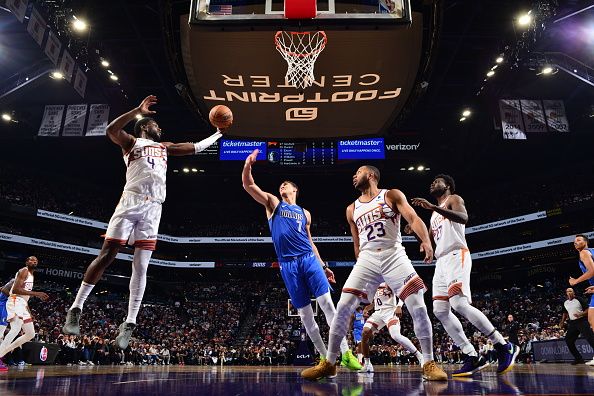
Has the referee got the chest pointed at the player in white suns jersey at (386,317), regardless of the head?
yes

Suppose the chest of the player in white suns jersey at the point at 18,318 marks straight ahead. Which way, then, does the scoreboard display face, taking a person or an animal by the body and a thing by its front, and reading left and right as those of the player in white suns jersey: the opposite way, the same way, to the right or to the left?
to the right

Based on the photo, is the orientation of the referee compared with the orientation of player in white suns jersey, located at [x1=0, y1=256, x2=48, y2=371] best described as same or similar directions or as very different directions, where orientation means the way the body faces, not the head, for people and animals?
very different directions

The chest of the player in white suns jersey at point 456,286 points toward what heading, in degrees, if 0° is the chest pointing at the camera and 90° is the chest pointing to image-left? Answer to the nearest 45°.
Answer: approximately 45°

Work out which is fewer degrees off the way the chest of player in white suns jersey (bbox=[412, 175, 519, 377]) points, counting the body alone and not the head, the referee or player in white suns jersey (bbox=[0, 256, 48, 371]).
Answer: the player in white suns jersey

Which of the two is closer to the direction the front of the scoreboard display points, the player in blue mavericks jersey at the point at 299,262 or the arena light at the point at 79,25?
the player in blue mavericks jersey

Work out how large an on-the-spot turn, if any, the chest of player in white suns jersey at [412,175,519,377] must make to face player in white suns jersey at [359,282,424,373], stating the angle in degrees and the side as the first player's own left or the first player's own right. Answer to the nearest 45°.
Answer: approximately 90° to the first player's own right

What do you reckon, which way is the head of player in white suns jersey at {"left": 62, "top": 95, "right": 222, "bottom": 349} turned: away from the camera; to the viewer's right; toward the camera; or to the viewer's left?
to the viewer's right

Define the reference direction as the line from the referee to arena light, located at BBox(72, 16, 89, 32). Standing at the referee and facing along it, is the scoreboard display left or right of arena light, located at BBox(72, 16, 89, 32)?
right

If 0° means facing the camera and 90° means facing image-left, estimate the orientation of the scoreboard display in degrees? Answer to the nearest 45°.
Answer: approximately 0°

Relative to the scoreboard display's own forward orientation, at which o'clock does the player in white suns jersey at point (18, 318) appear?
The player in white suns jersey is roughly at 1 o'clock from the scoreboard display.

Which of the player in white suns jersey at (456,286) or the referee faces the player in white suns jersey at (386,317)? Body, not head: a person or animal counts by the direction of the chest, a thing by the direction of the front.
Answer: the referee
